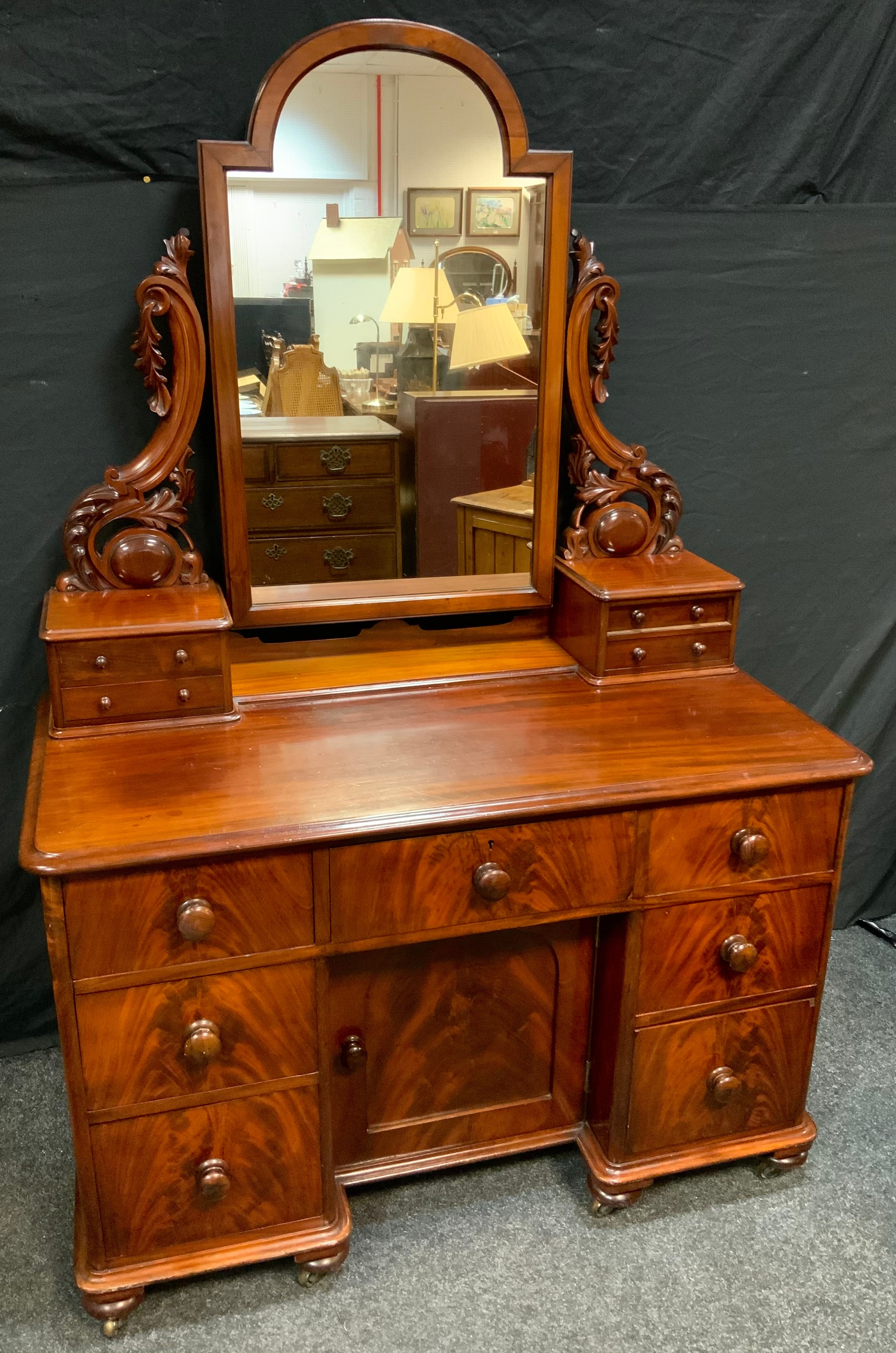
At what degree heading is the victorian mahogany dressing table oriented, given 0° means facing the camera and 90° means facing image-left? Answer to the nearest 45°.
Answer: approximately 0°
